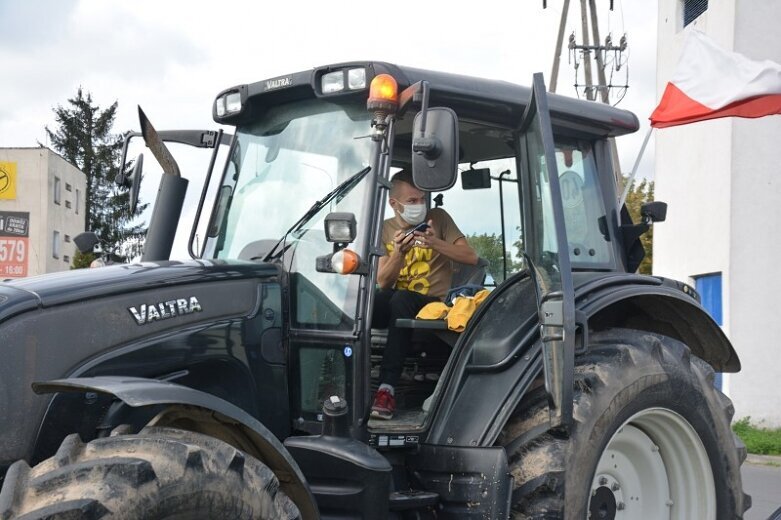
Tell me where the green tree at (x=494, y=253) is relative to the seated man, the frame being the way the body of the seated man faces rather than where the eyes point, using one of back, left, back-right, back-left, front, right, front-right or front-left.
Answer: back

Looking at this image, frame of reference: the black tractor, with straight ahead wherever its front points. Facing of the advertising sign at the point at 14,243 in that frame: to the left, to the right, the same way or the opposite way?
to the left

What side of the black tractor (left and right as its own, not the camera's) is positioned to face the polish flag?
back

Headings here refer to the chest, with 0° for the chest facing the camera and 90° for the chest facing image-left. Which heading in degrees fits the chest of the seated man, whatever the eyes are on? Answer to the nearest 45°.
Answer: approximately 45°

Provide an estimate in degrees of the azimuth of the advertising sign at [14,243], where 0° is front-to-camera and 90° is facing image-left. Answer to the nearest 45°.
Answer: approximately 0°
